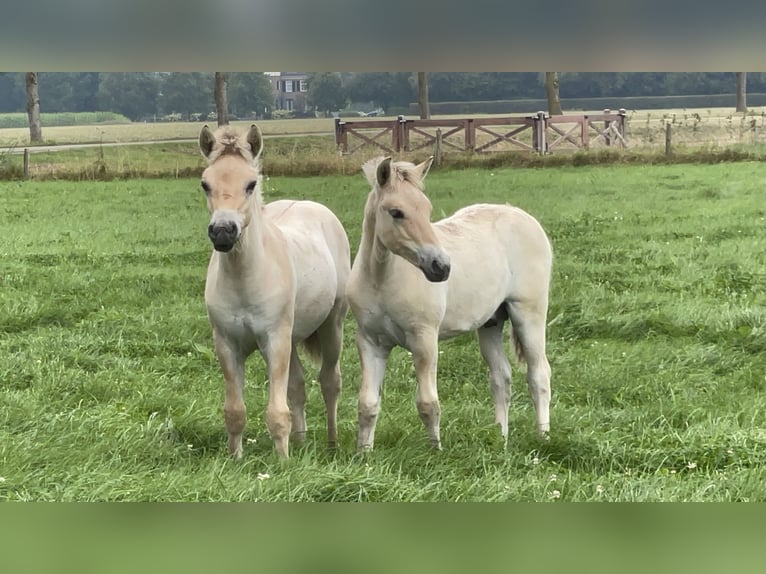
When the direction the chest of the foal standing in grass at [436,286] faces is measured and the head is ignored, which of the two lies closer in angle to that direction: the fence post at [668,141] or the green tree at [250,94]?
the green tree

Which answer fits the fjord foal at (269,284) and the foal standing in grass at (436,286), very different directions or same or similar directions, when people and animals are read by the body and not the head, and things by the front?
same or similar directions

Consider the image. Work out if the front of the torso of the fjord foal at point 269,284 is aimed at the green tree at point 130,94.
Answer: no

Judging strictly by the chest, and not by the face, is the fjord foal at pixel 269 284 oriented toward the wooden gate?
no

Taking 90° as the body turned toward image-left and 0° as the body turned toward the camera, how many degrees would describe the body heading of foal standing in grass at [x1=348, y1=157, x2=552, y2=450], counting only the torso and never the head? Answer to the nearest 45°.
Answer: approximately 45°

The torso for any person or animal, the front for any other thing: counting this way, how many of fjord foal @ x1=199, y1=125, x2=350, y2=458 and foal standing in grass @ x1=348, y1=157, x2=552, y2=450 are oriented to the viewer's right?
0

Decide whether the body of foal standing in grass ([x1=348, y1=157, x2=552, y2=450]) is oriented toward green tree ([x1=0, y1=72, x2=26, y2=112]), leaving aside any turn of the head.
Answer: no

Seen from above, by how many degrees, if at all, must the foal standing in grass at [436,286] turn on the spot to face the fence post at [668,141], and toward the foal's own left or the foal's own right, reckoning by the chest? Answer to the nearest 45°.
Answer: approximately 180°
